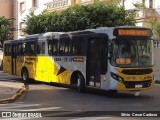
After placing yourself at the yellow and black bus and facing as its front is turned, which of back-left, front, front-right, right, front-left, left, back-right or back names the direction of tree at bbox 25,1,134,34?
back-left

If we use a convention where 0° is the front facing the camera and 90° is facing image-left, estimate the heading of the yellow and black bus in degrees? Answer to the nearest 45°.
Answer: approximately 315°
